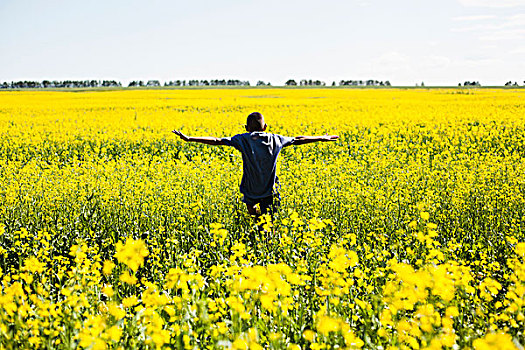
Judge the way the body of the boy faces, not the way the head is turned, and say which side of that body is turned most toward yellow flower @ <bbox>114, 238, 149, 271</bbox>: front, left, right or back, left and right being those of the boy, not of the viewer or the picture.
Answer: back

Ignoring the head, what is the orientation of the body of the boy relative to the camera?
away from the camera

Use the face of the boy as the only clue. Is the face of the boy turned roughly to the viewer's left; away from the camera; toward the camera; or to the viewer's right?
away from the camera
